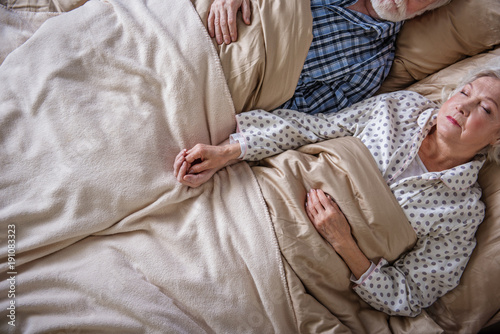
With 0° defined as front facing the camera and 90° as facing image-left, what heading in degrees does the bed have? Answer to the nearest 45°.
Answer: approximately 90°

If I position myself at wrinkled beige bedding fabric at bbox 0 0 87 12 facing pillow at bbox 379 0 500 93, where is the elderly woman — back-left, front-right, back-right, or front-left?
front-right
